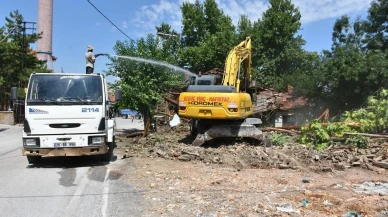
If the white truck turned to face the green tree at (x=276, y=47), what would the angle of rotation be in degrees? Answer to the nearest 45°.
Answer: approximately 135° to its left

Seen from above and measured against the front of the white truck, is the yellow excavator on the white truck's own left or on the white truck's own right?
on the white truck's own left

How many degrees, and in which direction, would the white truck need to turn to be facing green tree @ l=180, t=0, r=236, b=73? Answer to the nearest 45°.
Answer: approximately 135° to its left

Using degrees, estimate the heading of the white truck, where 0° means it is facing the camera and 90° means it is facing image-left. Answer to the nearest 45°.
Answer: approximately 0°

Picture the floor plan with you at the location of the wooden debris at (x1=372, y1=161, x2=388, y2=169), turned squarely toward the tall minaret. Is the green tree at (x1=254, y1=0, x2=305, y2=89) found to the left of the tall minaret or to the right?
right

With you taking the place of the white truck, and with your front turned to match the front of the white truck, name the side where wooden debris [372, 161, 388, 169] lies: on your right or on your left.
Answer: on your left

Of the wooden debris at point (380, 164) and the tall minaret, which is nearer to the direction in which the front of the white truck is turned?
the wooden debris

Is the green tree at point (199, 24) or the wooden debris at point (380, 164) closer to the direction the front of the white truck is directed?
the wooden debris

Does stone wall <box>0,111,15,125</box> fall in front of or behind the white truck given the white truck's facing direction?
behind

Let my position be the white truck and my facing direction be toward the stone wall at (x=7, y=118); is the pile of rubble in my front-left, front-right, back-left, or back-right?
back-right

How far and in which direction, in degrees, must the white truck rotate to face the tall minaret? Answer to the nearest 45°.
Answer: approximately 180°

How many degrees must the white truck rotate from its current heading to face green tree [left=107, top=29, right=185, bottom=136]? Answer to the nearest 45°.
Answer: approximately 135° to its left
